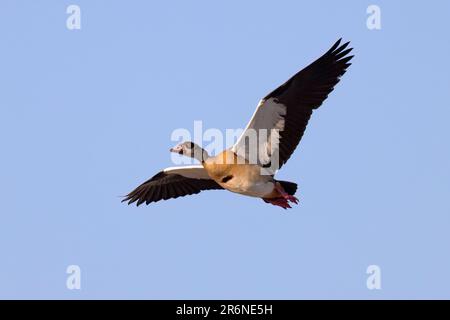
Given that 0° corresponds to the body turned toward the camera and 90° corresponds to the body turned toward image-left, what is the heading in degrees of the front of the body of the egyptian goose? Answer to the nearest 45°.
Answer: approximately 45°
